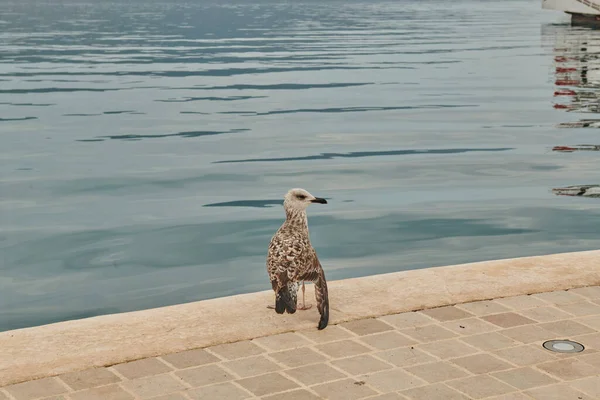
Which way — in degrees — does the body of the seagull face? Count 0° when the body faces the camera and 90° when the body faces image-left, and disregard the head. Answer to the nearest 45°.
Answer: approximately 180°

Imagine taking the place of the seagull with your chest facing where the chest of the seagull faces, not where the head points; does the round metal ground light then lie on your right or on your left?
on your right
